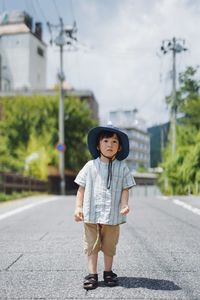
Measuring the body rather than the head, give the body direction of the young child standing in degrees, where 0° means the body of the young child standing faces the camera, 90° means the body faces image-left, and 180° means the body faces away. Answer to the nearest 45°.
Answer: approximately 0°

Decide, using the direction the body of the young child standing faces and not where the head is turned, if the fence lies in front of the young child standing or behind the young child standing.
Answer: behind

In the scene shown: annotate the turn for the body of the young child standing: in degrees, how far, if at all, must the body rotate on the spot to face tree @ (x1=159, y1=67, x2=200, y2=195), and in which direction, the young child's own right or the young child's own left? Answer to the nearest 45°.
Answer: approximately 180°
